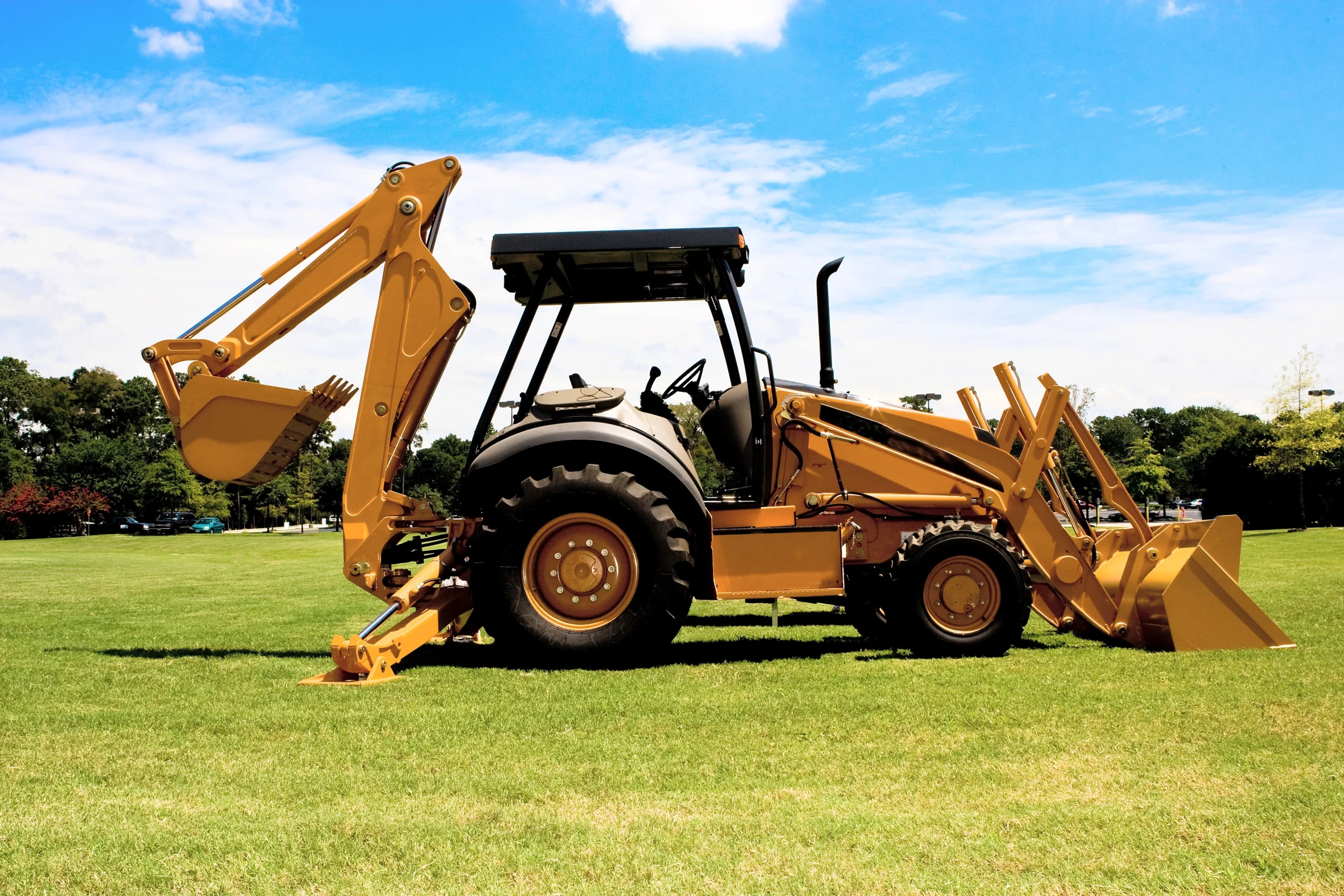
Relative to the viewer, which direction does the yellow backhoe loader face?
to the viewer's right
